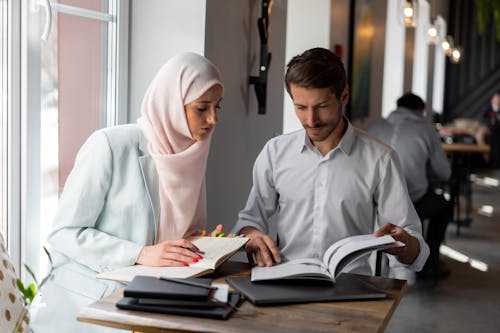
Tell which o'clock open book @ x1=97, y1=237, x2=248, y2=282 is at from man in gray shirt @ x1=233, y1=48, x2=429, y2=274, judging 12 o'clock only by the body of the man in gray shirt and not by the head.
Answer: The open book is roughly at 1 o'clock from the man in gray shirt.

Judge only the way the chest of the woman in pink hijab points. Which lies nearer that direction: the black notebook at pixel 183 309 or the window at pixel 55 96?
the black notebook

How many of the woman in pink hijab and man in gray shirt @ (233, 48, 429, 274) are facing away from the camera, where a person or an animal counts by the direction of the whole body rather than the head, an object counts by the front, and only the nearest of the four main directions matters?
0

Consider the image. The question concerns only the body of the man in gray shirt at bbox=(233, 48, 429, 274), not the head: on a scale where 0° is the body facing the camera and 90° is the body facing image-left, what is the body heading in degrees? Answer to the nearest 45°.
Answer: approximately 0°

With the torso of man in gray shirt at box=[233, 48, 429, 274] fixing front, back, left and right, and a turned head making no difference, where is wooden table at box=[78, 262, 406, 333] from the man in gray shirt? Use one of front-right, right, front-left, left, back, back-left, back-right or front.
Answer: front

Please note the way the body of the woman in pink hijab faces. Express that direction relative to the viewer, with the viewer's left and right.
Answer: facing the viewer and to the right of the viewer

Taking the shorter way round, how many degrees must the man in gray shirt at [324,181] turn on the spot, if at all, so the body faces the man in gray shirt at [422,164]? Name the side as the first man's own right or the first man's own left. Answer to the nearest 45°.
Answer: approximately 180°

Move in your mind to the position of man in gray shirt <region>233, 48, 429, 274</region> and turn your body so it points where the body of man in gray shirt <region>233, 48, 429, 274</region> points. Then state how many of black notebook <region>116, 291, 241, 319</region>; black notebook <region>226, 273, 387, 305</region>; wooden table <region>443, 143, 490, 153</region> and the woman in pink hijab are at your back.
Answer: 1

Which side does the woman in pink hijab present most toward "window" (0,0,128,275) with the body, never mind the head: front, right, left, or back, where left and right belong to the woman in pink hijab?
back

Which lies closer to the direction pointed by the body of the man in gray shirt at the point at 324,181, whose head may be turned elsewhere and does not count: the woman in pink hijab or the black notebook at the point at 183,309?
the black notebook

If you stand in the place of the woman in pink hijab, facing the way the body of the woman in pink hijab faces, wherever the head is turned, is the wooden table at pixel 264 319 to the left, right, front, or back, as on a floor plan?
front

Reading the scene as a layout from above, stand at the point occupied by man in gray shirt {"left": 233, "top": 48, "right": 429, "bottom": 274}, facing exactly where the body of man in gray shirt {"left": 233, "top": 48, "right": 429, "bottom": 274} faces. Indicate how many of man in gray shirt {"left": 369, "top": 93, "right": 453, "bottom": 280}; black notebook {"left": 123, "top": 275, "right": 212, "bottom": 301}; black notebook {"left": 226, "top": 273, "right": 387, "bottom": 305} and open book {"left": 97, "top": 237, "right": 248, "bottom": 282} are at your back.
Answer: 1

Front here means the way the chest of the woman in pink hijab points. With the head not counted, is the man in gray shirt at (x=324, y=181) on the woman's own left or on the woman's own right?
on the woman's own left
